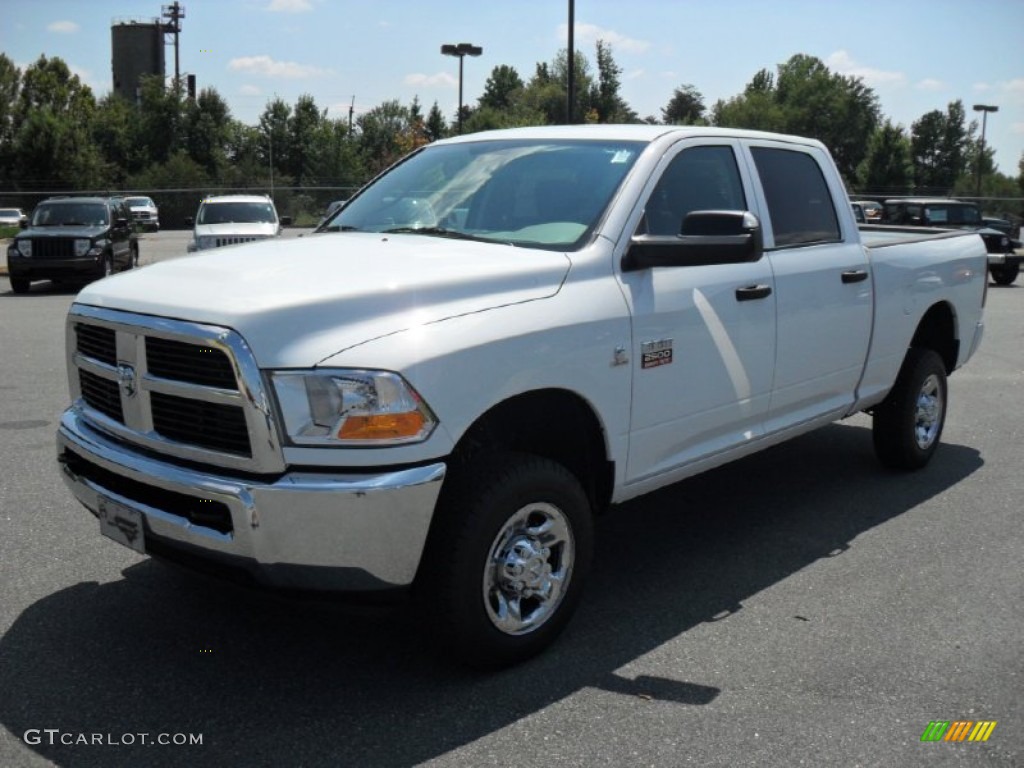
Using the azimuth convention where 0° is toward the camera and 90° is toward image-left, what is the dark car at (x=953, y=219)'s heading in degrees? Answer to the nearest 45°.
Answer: approximately 315°

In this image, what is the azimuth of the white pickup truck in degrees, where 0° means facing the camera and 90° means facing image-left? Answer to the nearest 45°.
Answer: approximately 45°

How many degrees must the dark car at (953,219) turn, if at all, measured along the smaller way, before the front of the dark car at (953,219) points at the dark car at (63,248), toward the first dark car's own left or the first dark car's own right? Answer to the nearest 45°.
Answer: approximately 90° to the first dark car's own right

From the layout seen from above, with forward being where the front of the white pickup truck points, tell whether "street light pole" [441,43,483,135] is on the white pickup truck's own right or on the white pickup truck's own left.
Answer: on the white pickup truck's own right

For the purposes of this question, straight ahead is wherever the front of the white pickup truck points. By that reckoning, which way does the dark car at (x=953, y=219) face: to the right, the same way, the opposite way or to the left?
to the left

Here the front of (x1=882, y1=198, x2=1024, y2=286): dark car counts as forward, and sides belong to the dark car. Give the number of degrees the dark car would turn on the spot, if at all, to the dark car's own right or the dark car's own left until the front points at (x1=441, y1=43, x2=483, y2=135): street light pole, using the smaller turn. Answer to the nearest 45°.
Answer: approximately 180°
